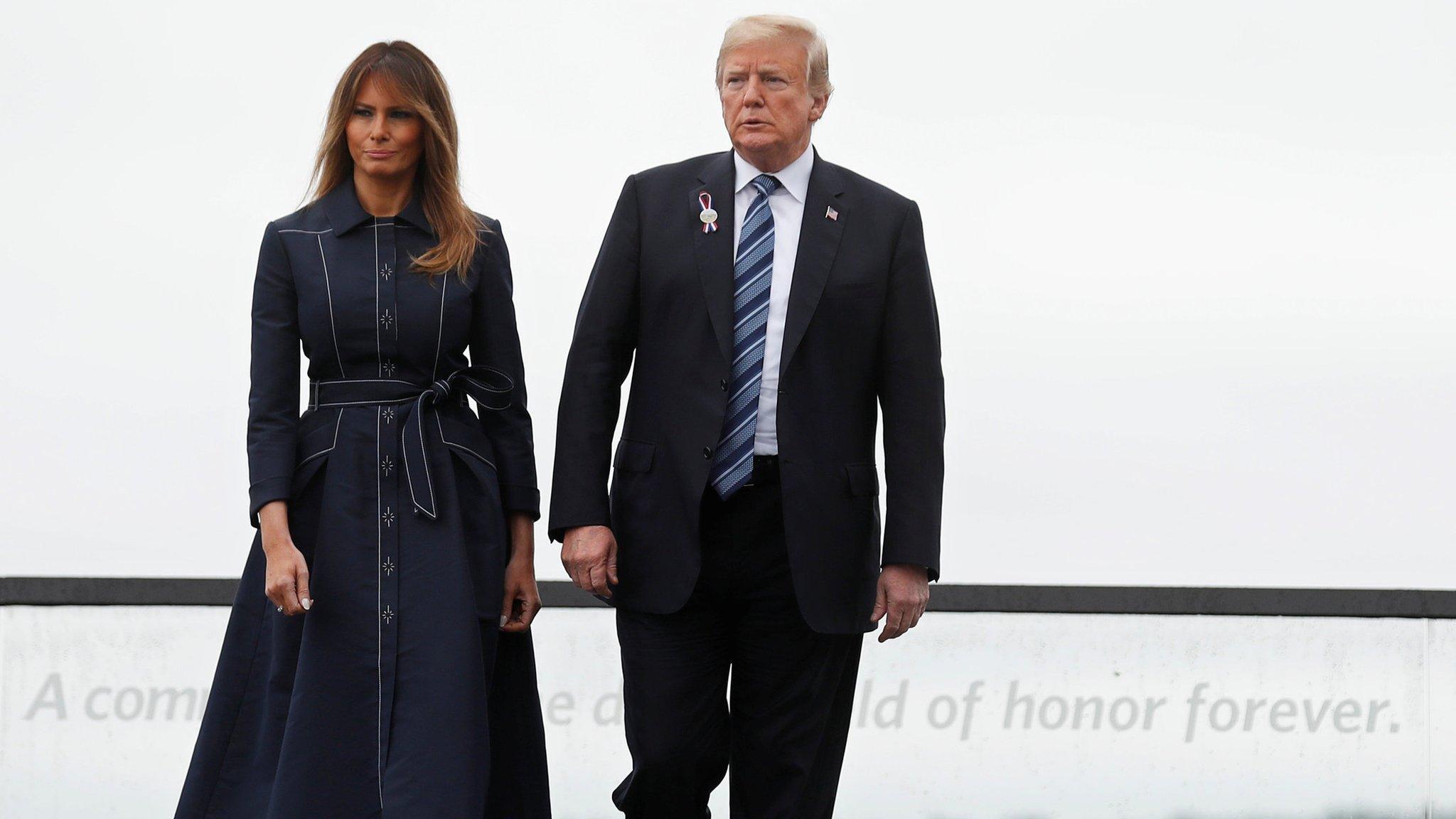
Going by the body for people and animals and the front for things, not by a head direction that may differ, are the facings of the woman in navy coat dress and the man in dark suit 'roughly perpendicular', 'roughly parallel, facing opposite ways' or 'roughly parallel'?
roughly parallel

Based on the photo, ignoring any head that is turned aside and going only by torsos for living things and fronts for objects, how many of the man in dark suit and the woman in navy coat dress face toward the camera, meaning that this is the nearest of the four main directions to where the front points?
2

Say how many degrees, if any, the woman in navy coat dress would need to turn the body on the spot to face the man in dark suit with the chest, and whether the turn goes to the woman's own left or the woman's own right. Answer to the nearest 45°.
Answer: approximately 90° to the woman's own left

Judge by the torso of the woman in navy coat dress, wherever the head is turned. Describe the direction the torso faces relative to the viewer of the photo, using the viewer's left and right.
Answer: facing the viewer

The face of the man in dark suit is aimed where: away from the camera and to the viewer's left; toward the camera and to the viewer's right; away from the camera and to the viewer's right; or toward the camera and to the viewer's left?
toward the camera and to the viewer's left

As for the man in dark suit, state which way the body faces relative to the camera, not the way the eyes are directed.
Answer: toward the camera

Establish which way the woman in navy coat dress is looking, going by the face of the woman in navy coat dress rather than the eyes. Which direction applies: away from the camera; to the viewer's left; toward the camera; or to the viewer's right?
toward the camera

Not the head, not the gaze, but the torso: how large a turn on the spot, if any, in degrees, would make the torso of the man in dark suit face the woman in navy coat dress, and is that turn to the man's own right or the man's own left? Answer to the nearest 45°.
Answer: approximately 90° to the man's own right
